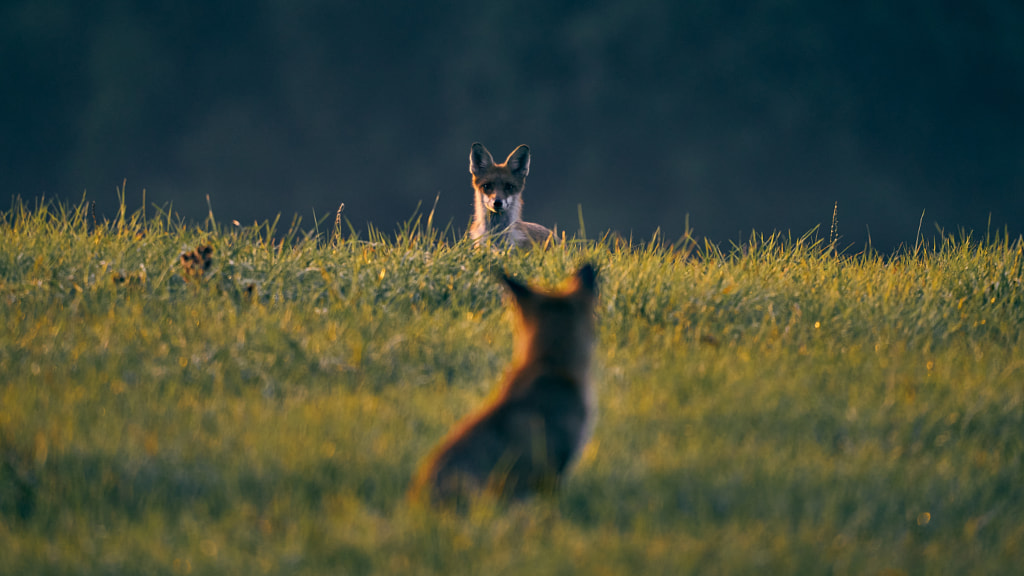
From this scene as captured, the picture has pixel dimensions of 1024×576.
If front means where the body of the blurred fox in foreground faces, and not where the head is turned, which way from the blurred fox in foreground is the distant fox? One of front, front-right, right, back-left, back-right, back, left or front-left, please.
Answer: front-left

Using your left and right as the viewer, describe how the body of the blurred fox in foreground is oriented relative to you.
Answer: facing away from the viewer and to the right of the viewer

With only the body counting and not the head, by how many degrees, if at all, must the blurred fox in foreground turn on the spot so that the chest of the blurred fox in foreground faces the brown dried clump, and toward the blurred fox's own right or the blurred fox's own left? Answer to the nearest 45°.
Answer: approximately 90° to the blurred fox's own left
